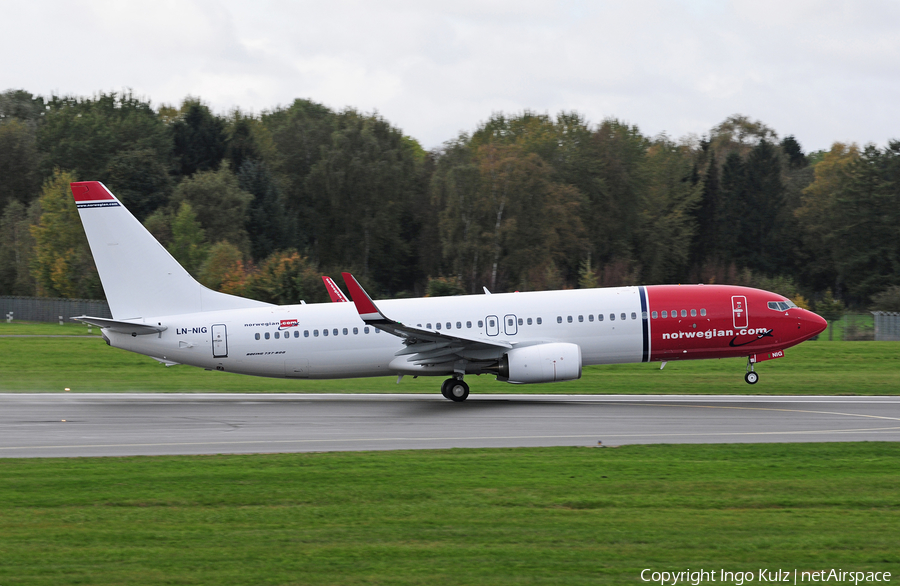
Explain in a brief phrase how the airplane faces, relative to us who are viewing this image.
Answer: facing to the right of the viewer
